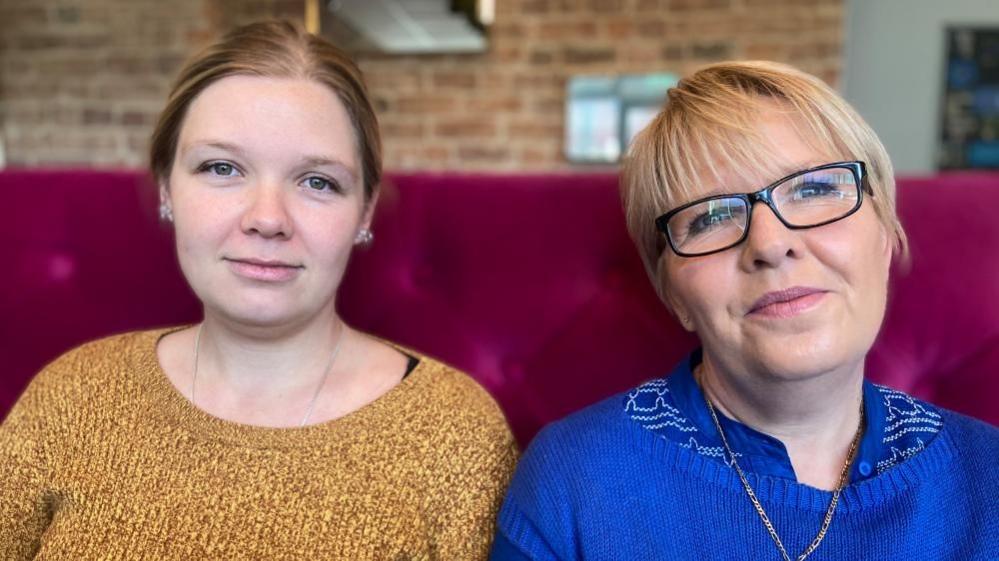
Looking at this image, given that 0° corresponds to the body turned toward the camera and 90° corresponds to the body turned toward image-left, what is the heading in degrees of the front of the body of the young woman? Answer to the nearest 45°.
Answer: approximately 0°

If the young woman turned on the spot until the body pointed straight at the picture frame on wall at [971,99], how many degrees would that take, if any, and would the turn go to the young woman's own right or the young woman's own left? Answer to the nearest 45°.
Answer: approximately 135° to the young woman's own left

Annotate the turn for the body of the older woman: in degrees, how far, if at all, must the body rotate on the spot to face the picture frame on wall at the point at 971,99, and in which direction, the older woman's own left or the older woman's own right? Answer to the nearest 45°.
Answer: approximately 180°

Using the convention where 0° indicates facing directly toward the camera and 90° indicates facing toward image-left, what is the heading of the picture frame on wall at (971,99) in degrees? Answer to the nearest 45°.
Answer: approximately 0°
